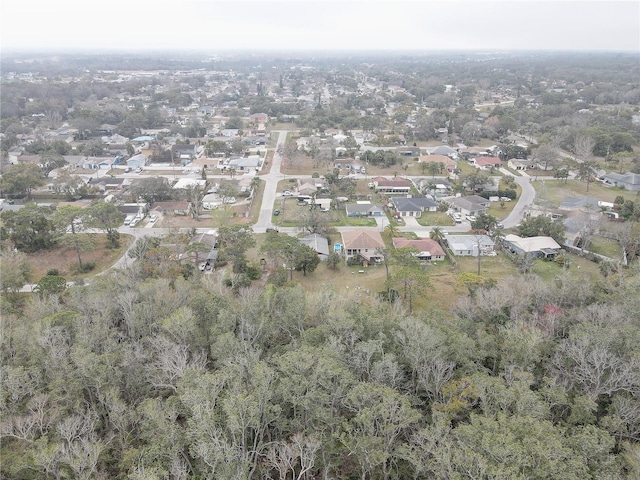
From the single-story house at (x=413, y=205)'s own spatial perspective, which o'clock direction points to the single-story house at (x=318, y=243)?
the single-story house at (x=318, y=243) is roughly at 1 o'clock from the single-story house at (x=413, y=205).

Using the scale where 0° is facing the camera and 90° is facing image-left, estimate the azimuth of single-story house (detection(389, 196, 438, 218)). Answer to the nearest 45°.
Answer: approximately 0°

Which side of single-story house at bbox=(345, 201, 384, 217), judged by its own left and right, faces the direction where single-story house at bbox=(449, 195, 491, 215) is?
left

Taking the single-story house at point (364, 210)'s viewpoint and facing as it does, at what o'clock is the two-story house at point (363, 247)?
the two-story house at point (363, 247) is roughly at 12 o'clock from the single-story house at point (364, 210).

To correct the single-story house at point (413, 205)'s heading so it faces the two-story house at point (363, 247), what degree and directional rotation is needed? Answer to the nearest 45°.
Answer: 0° — it already faces it

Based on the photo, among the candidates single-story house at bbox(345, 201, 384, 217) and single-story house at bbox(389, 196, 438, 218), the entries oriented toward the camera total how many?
2

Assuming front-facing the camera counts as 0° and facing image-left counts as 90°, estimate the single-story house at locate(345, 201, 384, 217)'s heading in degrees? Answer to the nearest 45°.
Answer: approximately 0°
